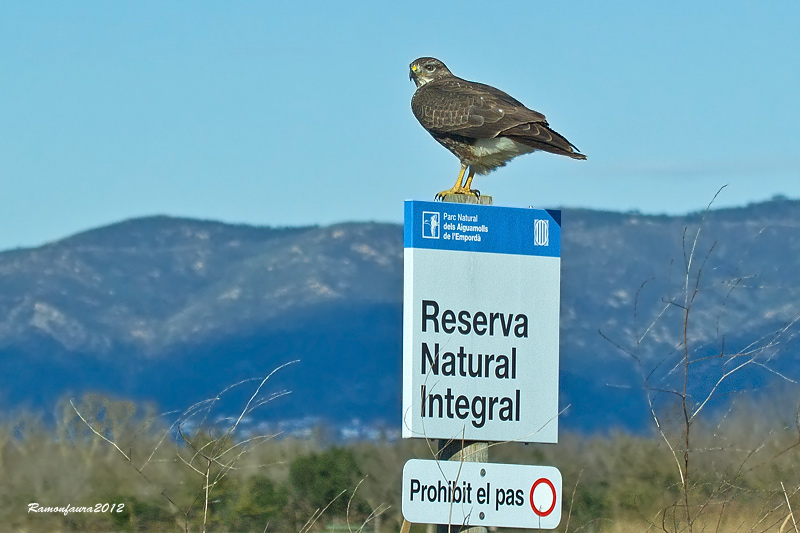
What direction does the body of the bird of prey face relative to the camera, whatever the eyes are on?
to the viewer's left
